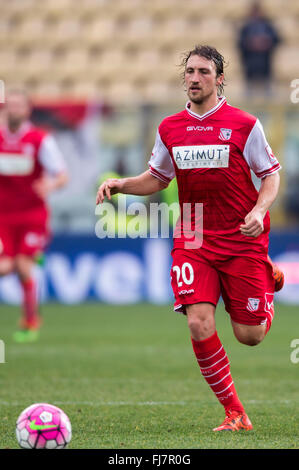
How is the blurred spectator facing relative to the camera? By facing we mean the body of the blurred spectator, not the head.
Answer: toward the camera

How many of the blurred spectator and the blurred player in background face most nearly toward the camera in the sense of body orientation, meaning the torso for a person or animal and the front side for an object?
2

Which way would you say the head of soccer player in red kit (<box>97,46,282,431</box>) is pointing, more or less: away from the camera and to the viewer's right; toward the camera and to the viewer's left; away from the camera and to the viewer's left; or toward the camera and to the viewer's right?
toward the camera and to the viewer's left

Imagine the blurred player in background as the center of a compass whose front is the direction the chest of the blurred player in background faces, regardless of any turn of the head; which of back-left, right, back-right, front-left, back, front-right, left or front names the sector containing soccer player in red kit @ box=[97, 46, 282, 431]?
front

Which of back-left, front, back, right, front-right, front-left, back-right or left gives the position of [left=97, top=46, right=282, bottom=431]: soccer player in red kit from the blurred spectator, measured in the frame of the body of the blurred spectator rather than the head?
front

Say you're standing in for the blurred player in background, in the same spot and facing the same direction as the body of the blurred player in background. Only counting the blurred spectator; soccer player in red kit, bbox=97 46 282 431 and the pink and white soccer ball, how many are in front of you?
2

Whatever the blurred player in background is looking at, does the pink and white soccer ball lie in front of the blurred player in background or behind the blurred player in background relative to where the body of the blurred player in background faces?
in front

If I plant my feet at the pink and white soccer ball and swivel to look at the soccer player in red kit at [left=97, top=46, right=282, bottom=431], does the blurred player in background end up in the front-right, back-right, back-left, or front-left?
front-left

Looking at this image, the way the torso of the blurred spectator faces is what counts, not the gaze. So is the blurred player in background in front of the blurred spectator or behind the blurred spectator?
in front

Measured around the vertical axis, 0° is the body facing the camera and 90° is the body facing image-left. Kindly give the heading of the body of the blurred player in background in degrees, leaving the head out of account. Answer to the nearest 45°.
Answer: approximately 0°

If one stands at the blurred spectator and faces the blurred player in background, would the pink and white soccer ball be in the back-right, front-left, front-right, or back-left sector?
front-left

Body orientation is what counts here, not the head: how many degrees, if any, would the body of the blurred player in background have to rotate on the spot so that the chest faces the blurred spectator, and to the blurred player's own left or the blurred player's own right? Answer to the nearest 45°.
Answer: approximately 135° to the blurred player's own left

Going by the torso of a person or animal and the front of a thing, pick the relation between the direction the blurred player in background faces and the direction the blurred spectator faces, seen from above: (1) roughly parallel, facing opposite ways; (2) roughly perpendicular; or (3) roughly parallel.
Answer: roughly parallel
